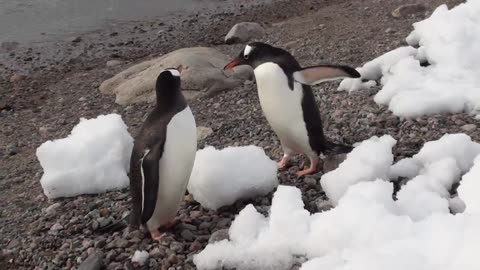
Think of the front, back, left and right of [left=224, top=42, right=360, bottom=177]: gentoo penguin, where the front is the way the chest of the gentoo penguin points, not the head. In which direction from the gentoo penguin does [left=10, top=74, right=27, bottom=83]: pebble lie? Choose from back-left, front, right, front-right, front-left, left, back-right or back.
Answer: front-right

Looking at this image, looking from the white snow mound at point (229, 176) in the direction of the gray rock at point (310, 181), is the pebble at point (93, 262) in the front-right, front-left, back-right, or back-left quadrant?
back-right

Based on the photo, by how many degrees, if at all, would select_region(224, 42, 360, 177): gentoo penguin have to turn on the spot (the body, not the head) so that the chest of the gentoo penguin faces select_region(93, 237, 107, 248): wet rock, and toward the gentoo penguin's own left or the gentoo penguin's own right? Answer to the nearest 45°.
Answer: approximately 45° to the gentoo penguin's own left

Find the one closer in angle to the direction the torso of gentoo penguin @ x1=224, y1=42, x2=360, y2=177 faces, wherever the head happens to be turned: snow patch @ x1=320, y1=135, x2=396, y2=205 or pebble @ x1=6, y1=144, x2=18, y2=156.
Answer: the pebble

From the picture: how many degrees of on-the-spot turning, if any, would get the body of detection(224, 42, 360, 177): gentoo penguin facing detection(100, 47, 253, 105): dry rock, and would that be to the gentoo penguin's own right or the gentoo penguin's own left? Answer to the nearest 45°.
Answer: approximately 45° to the gentoo penguin's own right

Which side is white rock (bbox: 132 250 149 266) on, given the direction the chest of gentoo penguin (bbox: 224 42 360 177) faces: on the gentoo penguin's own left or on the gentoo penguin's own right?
on the gentoo penguin's own left

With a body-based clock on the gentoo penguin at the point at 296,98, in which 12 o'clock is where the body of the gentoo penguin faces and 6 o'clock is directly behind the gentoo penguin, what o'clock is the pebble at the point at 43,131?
The pebble is roughly at 1 o'clock from the gentoo penguin.

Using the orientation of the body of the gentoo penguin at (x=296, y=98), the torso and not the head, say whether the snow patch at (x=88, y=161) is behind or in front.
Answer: in front

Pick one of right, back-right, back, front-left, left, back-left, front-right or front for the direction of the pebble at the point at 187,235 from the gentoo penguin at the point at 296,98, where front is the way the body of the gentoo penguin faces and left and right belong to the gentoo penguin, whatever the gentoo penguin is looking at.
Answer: front-left

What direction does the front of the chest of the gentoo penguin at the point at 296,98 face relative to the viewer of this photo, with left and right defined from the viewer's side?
facing to the left of the viewer

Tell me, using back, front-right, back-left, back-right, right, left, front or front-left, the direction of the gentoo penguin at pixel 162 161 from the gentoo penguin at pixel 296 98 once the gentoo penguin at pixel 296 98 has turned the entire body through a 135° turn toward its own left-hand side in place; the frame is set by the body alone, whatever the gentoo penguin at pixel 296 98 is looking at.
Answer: right

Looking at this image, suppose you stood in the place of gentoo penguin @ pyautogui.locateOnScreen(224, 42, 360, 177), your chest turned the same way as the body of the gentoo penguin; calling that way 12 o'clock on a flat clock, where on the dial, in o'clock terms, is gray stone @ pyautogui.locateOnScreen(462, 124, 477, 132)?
The gray stone is roughly at 6 o'clock from the gentoo penguin.
